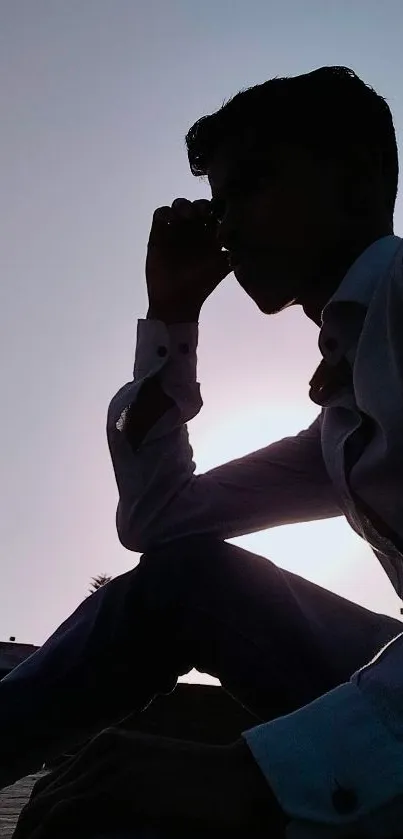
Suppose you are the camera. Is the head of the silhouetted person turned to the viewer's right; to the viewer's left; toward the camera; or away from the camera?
to the viewer's left

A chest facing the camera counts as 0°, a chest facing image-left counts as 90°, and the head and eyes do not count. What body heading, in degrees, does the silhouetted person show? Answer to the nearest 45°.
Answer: approximately 90°
